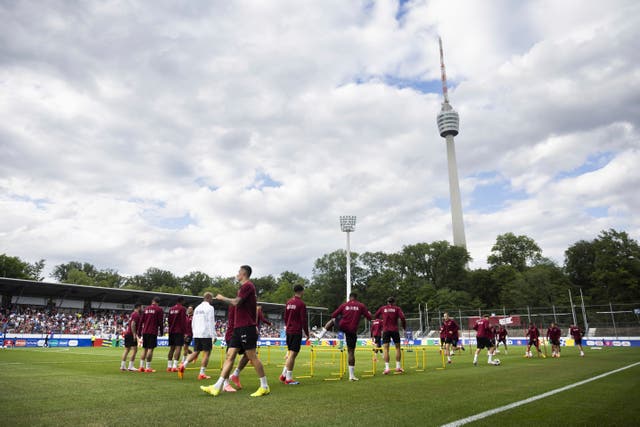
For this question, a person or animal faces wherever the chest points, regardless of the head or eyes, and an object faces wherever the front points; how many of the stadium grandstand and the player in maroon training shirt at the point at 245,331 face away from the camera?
0

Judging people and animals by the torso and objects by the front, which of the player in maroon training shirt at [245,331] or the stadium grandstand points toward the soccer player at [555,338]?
the stadium grandstand

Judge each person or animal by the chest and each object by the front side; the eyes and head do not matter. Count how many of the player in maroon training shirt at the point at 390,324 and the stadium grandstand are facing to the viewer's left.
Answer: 0

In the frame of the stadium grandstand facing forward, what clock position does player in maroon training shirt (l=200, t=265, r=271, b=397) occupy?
The player in maroon training shirt is roughly at 1 o'clock from the stadium grandstand.

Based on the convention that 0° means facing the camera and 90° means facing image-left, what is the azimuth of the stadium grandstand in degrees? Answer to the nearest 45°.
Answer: approximately 315°

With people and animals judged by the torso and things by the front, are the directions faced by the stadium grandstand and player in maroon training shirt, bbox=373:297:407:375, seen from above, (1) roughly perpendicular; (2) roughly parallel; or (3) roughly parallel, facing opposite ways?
roughly perpendicular

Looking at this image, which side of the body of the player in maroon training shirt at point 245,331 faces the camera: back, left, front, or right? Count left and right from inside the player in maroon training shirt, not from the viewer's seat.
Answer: left

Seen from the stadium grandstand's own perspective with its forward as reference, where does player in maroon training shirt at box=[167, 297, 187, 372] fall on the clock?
The player in maroon training shirt is roughly at 1 o'clock from the stadium grandstand.
